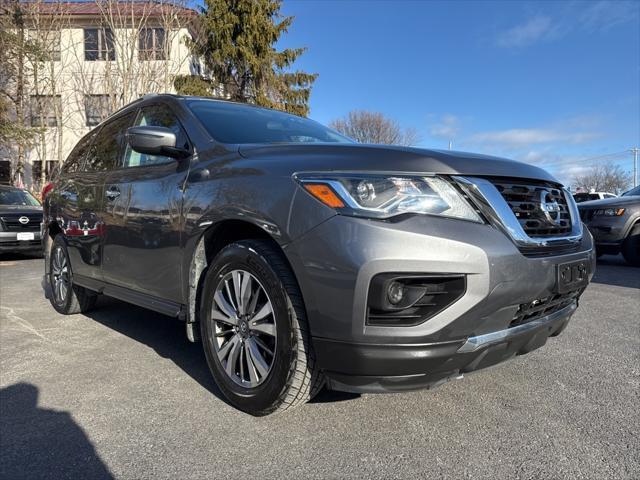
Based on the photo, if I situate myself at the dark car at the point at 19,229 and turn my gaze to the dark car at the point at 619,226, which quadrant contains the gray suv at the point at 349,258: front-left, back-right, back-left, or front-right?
front-right

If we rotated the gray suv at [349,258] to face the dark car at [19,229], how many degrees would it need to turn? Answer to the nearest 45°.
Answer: approximately 180°

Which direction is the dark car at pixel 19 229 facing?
toward the camera

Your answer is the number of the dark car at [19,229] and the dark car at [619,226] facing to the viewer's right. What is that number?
0

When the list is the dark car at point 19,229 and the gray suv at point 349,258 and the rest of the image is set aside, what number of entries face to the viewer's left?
0

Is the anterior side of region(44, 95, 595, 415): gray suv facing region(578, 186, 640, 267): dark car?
no

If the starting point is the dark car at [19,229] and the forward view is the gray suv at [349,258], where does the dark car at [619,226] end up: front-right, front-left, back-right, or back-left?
front-left

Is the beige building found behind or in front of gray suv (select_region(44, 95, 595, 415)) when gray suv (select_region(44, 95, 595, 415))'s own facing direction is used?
behind

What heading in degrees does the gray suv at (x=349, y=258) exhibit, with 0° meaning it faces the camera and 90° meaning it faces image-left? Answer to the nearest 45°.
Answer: approximately 315°

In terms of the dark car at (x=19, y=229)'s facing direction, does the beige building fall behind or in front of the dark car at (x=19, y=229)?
behind

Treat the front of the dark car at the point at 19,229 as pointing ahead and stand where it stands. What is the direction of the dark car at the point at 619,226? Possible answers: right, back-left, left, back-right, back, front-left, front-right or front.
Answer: front-left

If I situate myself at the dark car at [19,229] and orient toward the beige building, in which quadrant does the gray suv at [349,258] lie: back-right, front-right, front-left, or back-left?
back-right

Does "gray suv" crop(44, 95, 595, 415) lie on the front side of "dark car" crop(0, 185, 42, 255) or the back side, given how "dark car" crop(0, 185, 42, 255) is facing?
on the front side

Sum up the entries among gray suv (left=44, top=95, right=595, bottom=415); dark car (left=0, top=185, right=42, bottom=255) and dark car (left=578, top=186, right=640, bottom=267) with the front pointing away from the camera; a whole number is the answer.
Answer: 0

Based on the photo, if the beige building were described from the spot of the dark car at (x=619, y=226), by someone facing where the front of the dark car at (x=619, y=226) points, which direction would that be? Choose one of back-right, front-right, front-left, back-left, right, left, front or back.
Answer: front-right

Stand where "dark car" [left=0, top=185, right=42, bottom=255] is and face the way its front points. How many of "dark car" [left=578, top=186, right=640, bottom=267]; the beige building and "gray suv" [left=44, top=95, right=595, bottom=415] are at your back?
1

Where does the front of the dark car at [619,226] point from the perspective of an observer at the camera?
facing the viewer and to the left of the viewer
